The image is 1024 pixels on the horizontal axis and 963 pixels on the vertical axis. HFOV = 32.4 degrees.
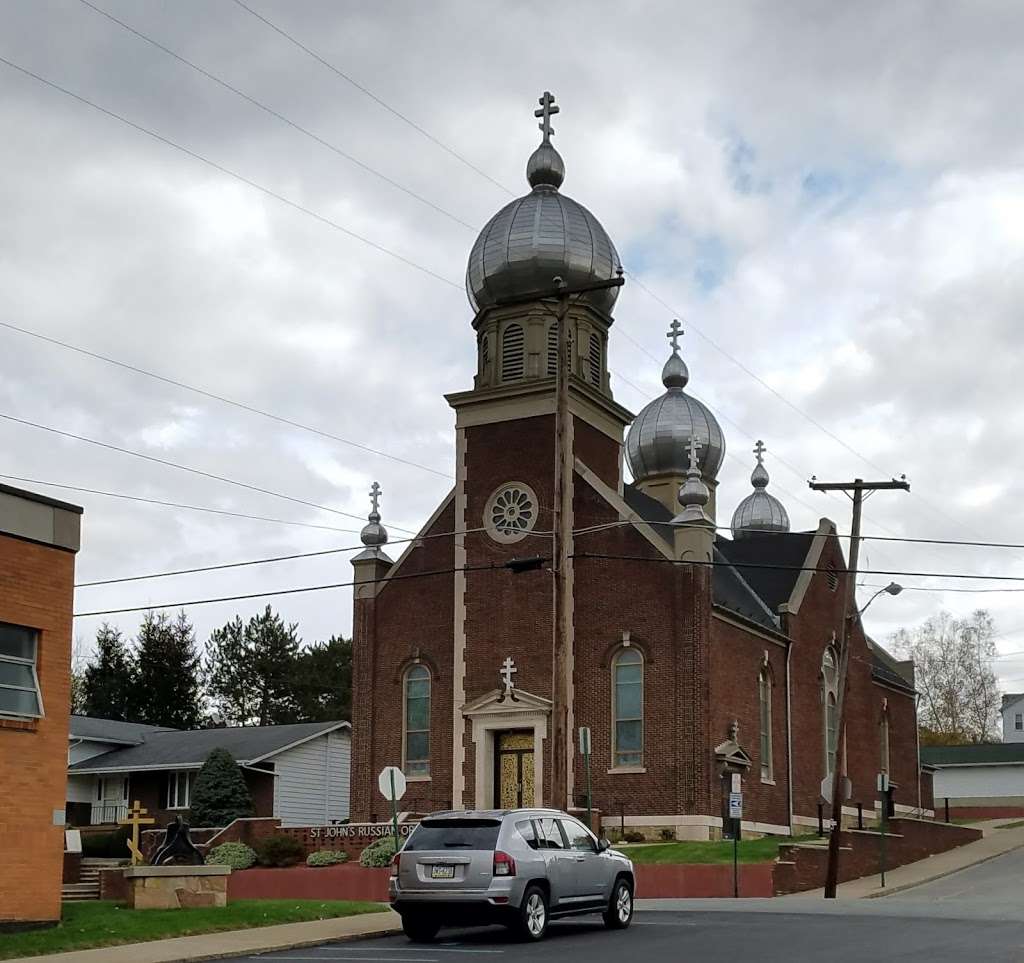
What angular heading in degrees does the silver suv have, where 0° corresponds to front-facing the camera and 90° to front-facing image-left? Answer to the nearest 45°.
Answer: approximately 225°

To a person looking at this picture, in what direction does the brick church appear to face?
facing the viewer and to the left of the viewer

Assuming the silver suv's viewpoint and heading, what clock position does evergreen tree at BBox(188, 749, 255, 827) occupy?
The evergreen tree is roughly at 10 o'clock from the silver suv.

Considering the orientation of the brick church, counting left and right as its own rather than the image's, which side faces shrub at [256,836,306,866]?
front

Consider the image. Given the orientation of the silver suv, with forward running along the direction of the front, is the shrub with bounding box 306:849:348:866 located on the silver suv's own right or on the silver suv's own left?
on the silver suv's own left

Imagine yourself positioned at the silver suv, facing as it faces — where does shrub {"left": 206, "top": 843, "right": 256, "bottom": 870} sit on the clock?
The shrub is roughly at 10 o'clock from the silver suv.

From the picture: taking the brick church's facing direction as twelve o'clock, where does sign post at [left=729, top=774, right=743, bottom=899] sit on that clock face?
The sign post is roughly at 10 o'clock from the brick church.

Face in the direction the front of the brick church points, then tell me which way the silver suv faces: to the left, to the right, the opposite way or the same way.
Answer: the opposite way

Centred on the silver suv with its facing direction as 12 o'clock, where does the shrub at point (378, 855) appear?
The shrub is roughly at 10 o'clock from the silver suv.

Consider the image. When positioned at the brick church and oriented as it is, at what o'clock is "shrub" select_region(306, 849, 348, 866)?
The shrub is roughly at 12 o'clock from the brick church.
